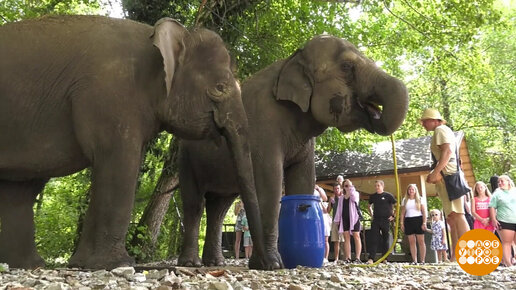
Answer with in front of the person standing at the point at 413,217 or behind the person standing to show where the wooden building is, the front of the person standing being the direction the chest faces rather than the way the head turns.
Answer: behind

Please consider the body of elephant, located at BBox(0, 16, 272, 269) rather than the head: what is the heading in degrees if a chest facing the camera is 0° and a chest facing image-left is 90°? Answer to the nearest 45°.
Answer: approximately 270°

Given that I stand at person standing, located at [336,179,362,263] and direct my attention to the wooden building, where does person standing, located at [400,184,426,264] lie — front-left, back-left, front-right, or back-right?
front-right

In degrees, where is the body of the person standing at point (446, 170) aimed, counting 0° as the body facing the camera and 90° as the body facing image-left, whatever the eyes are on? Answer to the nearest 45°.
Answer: approximately 90°

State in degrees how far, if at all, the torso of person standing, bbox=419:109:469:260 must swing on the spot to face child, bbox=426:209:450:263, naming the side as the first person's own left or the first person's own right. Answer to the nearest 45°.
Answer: approximately 90° to the first person's own right

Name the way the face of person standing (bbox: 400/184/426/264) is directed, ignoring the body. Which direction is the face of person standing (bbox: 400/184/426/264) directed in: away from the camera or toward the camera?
toward the camera

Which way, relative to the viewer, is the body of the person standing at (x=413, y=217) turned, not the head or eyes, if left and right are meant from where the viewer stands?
facing the viewer

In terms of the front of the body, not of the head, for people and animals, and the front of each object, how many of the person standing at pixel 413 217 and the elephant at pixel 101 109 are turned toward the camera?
1

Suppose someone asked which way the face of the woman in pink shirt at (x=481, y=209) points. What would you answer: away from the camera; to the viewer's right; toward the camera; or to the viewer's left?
toward the camera

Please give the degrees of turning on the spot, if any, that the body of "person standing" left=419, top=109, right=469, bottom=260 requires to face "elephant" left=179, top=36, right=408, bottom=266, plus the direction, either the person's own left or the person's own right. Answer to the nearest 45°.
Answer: approximately 45° to the person's own left

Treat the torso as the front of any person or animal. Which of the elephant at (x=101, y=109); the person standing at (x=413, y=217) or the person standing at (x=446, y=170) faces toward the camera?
the person standing at (x=413, y=217)

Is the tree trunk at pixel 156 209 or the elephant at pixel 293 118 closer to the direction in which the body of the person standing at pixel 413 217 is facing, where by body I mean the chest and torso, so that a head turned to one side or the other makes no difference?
the elephant

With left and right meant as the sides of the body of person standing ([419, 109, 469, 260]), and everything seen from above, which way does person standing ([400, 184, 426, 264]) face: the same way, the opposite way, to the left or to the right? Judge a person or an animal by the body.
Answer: to the left

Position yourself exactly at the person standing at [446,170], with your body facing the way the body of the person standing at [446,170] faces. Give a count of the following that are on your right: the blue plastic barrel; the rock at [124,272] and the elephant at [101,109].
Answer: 0
